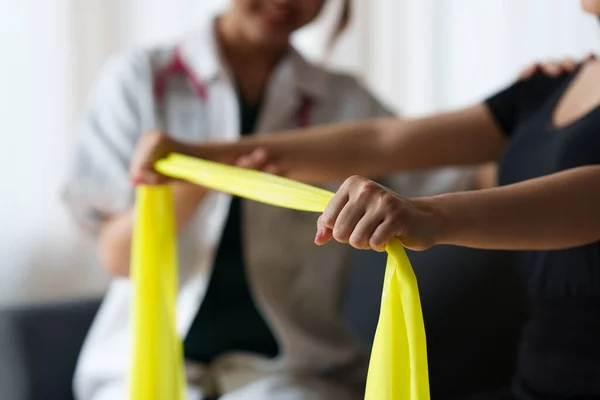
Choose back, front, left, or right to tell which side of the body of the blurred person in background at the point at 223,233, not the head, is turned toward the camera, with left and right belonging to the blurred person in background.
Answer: front

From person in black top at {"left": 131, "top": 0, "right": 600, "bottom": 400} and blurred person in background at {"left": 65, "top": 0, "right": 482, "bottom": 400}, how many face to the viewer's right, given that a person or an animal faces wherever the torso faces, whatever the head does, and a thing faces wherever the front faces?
0
